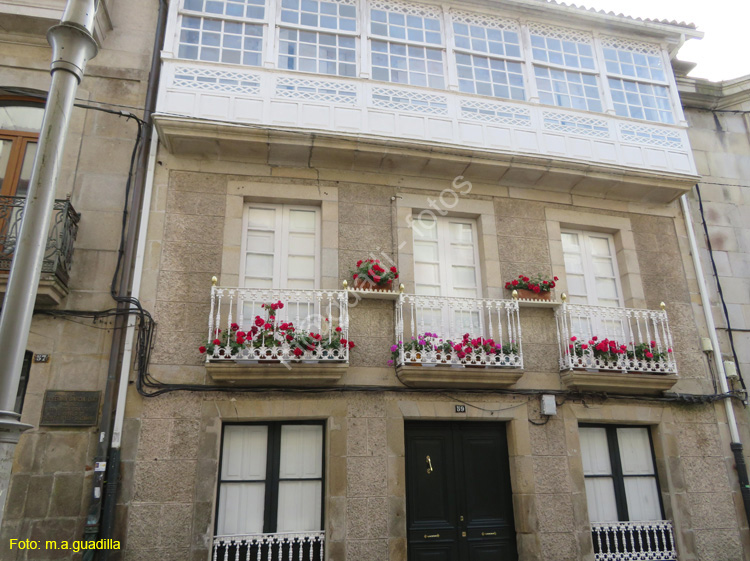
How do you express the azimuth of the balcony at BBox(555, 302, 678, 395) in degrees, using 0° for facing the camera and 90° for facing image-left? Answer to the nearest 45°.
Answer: approximately 0°

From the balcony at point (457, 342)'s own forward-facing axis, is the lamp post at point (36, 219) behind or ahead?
ahead

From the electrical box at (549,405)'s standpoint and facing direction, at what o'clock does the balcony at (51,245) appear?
The balcony is roughly at 2 o'clock from the electrical box.

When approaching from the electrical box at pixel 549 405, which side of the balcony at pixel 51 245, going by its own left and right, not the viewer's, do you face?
left

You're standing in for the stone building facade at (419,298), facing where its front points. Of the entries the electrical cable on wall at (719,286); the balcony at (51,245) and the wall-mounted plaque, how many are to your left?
1
